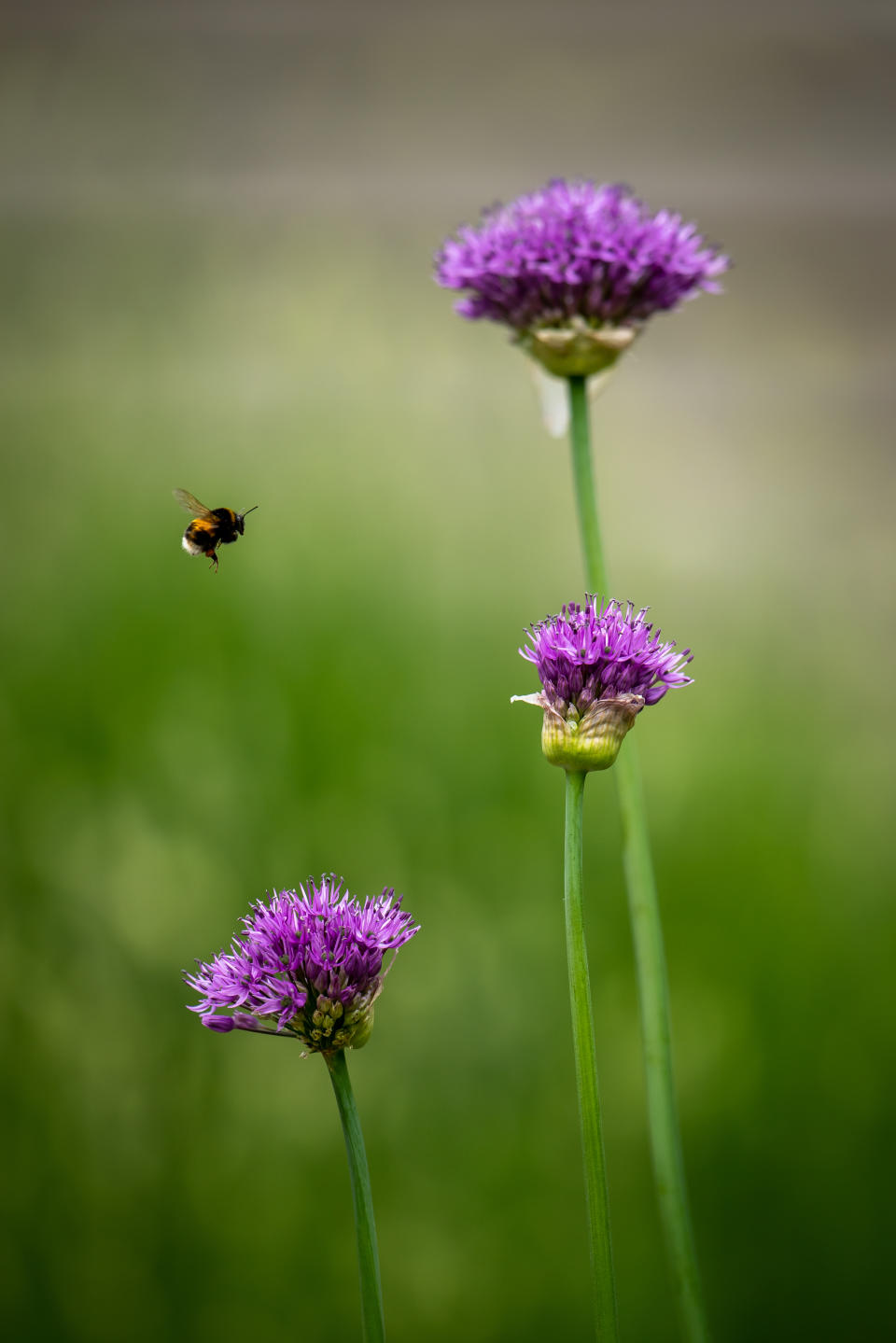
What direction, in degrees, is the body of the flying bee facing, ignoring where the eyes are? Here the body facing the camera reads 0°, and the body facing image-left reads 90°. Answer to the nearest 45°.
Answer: approximately 270°
